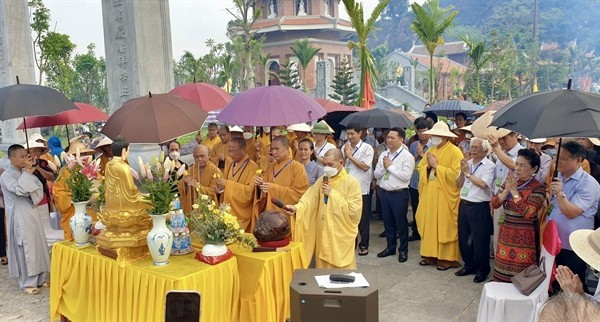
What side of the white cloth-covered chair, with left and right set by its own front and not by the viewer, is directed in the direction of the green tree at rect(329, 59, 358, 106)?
right

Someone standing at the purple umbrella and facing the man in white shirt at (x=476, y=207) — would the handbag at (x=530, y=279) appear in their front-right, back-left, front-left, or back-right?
front-right

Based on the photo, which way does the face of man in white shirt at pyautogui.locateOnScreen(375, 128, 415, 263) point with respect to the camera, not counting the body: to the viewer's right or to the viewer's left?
to the viewer's left

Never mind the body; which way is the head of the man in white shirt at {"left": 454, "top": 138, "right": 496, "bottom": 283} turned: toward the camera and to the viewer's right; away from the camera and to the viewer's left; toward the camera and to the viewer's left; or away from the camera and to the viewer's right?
toward the camera and to the viewer's left

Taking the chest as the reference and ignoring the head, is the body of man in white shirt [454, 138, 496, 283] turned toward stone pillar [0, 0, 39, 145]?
no

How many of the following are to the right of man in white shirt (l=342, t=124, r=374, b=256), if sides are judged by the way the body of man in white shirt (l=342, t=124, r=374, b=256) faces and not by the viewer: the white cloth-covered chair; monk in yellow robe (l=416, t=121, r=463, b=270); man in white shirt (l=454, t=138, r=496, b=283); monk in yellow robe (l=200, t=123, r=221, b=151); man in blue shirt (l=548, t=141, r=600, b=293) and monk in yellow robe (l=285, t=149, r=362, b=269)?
1

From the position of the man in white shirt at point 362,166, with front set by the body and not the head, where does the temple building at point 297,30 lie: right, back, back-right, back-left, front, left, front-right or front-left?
back-right

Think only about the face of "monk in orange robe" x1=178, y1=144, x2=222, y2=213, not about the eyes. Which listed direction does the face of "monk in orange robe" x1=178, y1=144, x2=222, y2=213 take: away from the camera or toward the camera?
toward the camera

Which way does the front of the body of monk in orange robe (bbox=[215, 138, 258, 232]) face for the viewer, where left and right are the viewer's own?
facing the viewer and to the left of the viewer

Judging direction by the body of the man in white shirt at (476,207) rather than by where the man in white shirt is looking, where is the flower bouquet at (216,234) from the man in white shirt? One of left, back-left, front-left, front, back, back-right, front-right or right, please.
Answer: front

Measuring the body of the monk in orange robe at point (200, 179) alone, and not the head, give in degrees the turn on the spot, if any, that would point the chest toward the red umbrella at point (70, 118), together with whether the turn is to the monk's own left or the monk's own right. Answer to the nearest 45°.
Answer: approximately 90° to the monk's own right

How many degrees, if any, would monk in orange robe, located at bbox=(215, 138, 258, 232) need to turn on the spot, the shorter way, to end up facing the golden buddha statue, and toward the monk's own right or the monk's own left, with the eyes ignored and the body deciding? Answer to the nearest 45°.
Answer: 0° — they already face it

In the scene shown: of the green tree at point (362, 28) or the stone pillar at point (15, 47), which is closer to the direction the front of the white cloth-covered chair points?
the stone pillar

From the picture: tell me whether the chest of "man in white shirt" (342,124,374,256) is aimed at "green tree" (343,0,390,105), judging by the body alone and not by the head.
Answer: no

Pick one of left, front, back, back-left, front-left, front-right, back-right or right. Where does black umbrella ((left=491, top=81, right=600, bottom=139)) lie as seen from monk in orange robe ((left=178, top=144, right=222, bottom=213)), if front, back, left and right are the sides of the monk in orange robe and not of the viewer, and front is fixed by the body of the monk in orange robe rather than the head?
left

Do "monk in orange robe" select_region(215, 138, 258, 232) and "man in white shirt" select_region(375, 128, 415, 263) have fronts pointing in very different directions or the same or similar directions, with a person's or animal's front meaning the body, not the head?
same or similar directions
